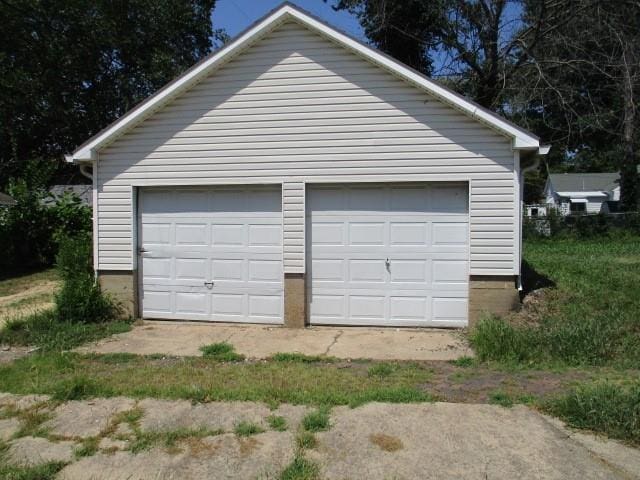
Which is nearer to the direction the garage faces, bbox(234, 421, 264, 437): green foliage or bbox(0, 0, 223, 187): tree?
the green foliage

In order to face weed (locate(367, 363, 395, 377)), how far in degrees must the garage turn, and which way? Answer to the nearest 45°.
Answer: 0° — it already faces it

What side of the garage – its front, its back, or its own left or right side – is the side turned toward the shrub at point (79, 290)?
right

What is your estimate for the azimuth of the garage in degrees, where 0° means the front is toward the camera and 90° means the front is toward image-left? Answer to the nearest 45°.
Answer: approximately 0°

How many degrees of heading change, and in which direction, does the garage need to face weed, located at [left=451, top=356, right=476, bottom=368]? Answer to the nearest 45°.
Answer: approximately 45° to its left

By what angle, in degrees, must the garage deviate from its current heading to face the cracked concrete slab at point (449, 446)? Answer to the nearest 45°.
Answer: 0° — it already faces it

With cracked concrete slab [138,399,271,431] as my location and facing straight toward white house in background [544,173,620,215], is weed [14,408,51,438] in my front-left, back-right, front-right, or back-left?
back-left

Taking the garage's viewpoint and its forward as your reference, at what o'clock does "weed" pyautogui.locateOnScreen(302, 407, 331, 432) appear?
The weed is roughly at 12 o'clock from the garage.

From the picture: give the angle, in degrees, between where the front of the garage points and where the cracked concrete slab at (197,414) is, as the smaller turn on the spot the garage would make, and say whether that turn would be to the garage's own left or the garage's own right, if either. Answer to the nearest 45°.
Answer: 0° — it already faces it

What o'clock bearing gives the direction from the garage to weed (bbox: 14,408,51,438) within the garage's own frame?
The weed is roughly at 1 o'clock from the garage.
